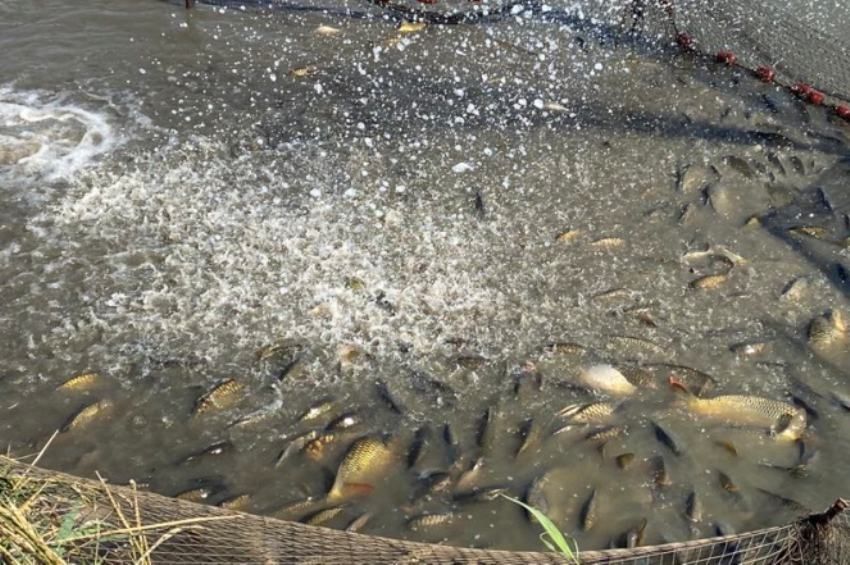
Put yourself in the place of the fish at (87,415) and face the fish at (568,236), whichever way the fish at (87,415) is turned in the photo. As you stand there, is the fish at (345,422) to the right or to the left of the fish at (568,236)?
right

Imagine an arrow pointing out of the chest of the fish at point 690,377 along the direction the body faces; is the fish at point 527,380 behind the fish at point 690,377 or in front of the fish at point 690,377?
behind

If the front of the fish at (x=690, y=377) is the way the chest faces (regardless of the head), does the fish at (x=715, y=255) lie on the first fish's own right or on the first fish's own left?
on the first fish's own left

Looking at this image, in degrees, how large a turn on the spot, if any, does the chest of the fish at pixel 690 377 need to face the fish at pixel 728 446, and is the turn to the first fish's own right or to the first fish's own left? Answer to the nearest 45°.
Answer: approximately 45° to the first fish's own right

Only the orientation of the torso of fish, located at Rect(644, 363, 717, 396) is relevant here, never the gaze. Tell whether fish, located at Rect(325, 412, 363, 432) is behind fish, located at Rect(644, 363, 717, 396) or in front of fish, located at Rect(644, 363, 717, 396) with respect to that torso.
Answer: behind

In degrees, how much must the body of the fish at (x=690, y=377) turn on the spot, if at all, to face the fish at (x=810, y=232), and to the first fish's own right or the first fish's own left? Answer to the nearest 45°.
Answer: approximately 90° to the first fish's own left

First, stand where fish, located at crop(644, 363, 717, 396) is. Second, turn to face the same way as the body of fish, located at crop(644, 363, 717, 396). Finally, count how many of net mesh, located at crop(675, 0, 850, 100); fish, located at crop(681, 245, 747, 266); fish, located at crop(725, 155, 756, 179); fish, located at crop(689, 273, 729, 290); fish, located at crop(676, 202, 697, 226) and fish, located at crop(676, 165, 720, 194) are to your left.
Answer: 6

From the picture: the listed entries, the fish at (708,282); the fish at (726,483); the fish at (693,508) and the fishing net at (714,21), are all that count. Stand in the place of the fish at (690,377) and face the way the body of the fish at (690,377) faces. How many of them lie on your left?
2

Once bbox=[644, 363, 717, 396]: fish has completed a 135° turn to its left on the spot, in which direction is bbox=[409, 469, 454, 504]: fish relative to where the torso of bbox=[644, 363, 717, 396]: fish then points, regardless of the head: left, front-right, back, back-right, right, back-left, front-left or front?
left

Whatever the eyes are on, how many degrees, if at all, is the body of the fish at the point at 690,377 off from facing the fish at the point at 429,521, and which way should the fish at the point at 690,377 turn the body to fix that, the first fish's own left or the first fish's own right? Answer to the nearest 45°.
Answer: approximately 135° to the first fish's own right
